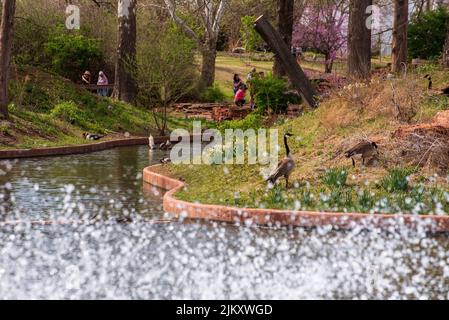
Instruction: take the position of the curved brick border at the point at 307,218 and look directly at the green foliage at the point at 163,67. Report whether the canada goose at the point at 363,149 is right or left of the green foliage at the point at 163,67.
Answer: right

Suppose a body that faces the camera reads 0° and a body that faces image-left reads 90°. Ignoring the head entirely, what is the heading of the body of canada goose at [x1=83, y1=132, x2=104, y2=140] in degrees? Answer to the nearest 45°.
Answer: approximately 90°

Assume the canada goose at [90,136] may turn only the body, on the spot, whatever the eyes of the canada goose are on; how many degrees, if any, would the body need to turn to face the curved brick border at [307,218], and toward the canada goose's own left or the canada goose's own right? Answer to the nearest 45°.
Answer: approximately 90° to the canada goose's own left
